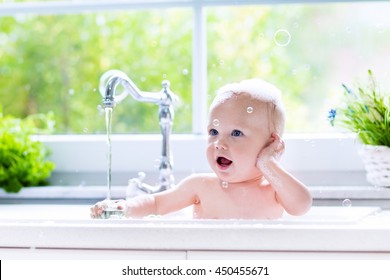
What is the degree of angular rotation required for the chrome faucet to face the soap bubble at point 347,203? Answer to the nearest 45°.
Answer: approximately 180°

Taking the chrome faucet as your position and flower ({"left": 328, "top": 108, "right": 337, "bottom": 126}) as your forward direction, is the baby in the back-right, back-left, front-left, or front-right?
front-right

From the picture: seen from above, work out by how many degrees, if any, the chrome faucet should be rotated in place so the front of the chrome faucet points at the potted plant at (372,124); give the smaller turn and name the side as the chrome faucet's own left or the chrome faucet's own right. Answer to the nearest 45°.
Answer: approximately 180°

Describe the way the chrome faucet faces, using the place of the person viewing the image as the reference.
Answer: facing to the left of the viewer

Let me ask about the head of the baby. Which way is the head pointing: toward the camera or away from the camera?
toward the camera
